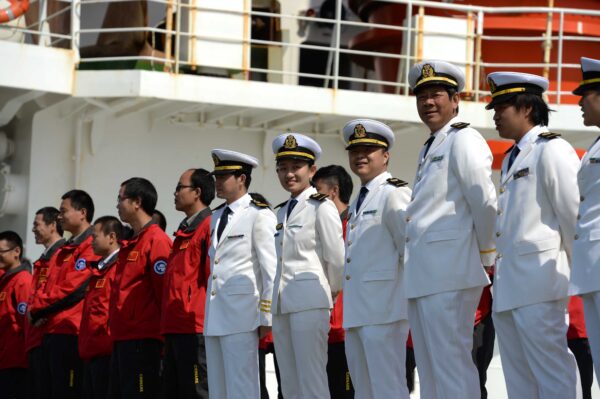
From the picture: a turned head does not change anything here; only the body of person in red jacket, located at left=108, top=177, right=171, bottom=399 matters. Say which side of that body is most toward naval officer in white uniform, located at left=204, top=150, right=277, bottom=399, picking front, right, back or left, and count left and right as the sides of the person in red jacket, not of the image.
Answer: left

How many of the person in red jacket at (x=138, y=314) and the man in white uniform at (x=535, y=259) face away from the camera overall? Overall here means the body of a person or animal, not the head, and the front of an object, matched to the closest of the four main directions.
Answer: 0

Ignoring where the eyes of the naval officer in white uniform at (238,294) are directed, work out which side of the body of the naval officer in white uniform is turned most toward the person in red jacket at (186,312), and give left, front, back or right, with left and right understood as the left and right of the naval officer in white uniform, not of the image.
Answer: right

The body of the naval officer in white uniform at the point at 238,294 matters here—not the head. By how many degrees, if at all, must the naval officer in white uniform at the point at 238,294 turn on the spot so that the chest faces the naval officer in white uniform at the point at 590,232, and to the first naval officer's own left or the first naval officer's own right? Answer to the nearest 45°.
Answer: approximately 90° to the first naval officer's own left

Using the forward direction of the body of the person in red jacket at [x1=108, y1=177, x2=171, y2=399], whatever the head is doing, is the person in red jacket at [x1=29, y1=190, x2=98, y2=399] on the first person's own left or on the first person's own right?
on the first person's own right

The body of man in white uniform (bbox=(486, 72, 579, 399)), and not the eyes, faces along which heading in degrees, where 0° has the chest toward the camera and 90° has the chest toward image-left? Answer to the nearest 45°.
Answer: approximately 45°

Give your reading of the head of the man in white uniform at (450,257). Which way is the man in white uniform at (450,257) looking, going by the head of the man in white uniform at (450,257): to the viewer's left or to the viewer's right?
to the viewer's left

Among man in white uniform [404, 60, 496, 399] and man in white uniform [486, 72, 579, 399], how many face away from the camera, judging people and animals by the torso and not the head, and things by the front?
0

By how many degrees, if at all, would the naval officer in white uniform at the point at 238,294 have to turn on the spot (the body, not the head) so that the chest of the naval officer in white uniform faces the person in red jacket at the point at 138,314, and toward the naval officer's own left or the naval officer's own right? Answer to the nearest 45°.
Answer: approximately 90° to the naval officer's own right
